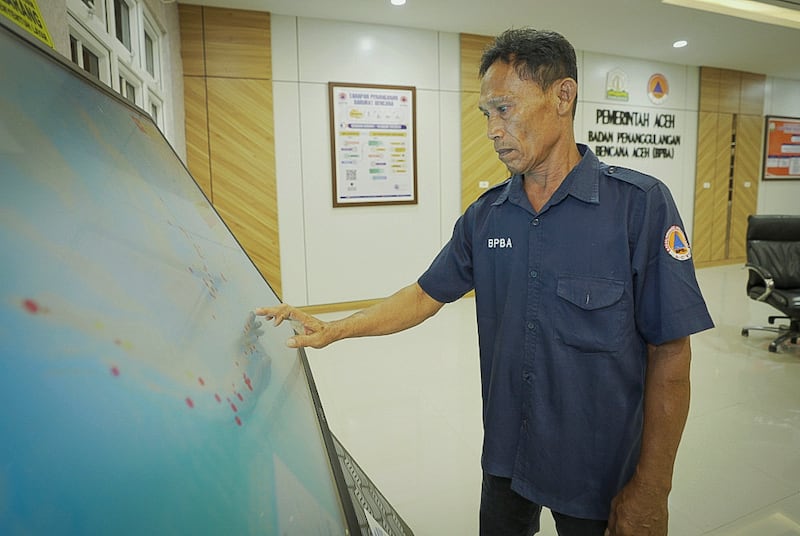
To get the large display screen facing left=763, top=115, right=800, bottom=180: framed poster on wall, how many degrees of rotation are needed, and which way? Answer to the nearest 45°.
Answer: approximately 90° to its left

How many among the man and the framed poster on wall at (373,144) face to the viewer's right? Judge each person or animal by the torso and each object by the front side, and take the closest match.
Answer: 0

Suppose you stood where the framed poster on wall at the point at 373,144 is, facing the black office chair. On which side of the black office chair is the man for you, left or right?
right

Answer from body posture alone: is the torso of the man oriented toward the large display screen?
yes

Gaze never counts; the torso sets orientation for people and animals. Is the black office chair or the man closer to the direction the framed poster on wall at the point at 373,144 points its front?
the man

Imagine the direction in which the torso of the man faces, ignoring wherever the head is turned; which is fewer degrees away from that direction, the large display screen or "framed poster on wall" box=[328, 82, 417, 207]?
the large display screen

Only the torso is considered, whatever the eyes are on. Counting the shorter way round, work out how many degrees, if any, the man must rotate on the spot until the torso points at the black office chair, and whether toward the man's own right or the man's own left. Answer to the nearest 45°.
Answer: approximately 180°

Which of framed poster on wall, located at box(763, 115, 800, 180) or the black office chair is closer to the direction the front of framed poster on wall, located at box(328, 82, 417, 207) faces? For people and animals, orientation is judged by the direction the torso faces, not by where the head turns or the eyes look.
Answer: the black office chair

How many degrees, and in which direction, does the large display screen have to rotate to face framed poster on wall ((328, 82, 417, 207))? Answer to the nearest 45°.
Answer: approximately 90° to its left

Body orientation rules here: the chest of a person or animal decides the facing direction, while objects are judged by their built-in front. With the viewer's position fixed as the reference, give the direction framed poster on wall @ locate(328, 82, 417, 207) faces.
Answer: facing the viewer

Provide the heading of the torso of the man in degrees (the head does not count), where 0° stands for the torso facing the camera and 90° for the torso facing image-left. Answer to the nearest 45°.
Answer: approximately 45°

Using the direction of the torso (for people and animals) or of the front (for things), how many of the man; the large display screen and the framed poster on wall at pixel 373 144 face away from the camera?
0

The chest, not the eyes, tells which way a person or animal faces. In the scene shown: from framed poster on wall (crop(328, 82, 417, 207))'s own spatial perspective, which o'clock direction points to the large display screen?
The large display screen is roughly at 12 o'clock from the framed poster on wall.

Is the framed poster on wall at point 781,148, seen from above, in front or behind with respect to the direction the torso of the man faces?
behind

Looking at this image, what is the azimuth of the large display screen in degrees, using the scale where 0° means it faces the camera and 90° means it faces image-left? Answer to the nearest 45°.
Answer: approximately 315°
